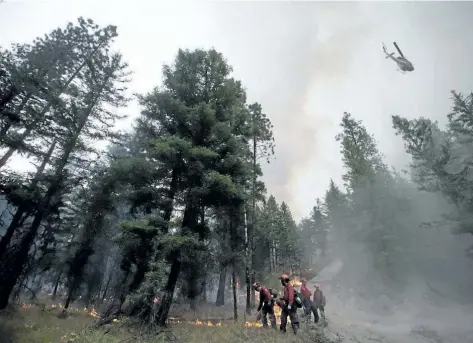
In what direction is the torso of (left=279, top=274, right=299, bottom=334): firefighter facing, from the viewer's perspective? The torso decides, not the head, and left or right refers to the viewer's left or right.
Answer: facing to the left of the viewer
